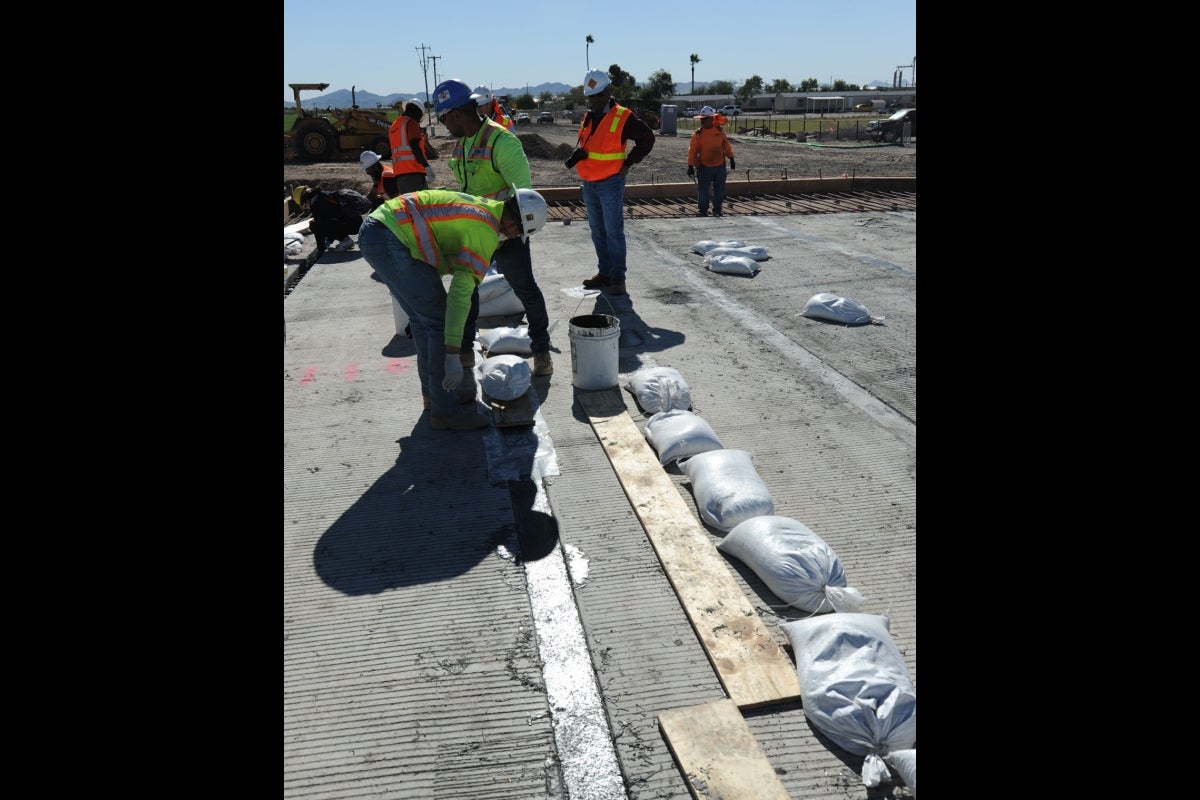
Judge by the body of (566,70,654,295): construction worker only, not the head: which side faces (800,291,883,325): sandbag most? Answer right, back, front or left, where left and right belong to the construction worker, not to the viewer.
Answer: left

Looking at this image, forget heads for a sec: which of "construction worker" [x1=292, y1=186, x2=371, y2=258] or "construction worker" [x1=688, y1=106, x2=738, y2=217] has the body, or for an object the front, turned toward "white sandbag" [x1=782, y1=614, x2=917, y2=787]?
"construction worker" [x1=688, y1=106, x2=738, y2=217]

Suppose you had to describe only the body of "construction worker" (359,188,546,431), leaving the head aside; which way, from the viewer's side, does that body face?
to the viewer's right

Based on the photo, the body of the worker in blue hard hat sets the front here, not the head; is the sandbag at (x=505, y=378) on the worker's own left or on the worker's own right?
on the worker's own left

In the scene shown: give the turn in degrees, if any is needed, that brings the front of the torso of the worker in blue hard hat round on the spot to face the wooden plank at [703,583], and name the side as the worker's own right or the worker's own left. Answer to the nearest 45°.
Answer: approximately 45° to the worker's own left

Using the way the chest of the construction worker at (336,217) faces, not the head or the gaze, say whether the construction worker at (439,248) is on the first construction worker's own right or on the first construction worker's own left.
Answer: on the first construction worker's own left

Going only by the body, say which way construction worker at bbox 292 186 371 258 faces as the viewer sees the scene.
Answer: to the viewer's left
